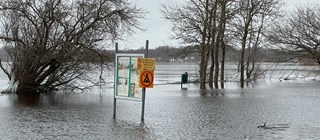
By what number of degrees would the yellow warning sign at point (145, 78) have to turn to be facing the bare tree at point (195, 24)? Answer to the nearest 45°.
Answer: approximately 180°

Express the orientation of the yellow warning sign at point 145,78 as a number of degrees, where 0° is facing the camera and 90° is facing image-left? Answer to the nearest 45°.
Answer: approximately 0°

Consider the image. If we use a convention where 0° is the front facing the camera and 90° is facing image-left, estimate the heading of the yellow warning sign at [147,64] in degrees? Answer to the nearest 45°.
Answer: approximately 0°

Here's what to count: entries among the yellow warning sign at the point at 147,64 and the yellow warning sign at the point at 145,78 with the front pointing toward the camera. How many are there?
2

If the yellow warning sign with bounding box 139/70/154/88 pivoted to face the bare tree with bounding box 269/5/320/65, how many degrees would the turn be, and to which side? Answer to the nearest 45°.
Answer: approximately 135° to its left

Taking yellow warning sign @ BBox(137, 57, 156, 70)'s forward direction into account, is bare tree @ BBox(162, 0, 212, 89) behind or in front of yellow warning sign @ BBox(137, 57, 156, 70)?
behind
